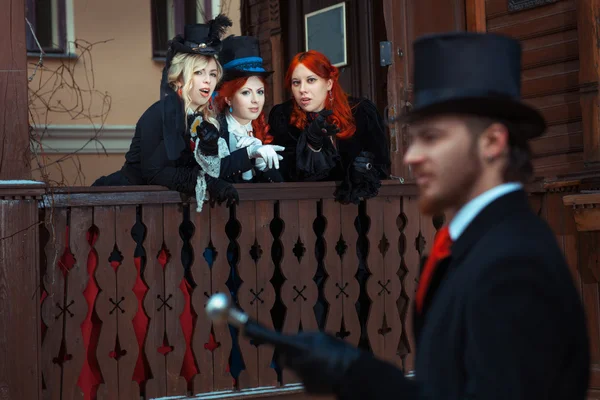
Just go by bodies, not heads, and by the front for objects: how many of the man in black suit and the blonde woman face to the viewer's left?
1

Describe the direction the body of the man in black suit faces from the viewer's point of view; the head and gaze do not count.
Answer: to the viewer's left

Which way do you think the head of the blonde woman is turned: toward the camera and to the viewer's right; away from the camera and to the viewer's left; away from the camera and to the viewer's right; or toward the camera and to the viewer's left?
toward the camera and to the viewer's right

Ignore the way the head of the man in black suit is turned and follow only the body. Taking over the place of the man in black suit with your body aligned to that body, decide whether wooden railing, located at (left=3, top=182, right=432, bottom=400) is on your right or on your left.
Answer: on your right

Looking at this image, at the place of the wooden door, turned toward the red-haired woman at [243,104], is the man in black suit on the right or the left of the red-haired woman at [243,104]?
left

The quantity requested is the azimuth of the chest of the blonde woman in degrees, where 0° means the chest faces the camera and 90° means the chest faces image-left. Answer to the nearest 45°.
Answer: approximately 315°

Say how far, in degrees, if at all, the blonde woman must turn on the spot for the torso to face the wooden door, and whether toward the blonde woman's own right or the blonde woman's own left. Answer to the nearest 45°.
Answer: approximately 90° to the blonde woman's own left

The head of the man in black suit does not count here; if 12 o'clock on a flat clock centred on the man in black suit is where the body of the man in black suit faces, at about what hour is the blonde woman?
The blonde woman is roughly at 2 o'clock from the man in black suit.
